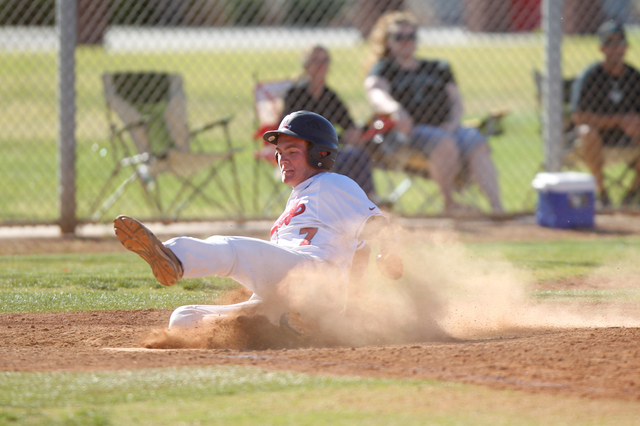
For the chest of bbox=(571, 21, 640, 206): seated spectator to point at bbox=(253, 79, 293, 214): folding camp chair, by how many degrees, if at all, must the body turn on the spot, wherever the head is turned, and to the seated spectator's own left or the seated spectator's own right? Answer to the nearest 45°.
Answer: approximately 90° to the seated spectator's own right

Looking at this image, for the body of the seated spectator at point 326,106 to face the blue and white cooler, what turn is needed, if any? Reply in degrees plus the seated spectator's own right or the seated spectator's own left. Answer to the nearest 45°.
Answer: approximately 45° to the seated spectator's own left

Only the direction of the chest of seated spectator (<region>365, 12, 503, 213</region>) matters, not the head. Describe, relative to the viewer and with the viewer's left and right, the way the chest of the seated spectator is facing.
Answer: facing the viewer and to the right of the viewer

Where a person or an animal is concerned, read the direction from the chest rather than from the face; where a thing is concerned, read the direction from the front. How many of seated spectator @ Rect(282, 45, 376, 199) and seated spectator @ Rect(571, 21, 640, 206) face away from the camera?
0

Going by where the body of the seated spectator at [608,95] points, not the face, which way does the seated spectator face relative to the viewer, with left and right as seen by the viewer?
facing the viewer

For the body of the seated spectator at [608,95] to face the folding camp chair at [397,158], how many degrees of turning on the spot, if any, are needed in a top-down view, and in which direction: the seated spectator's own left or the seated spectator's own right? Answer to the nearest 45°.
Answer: approximately 45° to the seated spectator's own right

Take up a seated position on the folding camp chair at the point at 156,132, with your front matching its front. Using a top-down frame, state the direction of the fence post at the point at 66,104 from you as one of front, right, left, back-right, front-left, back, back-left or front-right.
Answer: right

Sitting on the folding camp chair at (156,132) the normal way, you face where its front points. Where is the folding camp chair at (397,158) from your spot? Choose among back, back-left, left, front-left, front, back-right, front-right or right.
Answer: front-left
